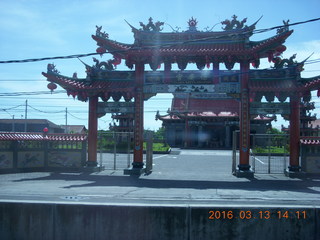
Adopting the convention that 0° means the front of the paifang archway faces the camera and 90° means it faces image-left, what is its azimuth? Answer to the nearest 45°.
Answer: approximately 0°

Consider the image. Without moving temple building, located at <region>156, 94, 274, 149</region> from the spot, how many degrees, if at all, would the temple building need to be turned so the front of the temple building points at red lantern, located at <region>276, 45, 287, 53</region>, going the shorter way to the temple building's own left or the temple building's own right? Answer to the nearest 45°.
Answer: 0° — it already faces it

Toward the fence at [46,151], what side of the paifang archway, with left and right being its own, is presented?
right

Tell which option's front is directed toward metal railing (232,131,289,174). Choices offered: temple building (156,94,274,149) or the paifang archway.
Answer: the temple building

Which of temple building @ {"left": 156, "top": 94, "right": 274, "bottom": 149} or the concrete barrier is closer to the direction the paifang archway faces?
the concrete barrier

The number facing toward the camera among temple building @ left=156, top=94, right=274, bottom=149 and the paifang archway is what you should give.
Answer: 2

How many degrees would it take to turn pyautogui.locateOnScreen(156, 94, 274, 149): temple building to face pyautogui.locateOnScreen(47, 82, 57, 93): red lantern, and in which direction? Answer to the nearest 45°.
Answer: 0° — it already faces it

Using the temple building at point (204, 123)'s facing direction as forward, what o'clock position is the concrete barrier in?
The concrete barrier is roughly at 12 o'clock from the temple building.

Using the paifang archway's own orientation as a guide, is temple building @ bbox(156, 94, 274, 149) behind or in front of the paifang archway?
behind

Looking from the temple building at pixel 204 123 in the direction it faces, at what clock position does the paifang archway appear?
The paifang archway is roughly at 12 o'clock from the temple building.

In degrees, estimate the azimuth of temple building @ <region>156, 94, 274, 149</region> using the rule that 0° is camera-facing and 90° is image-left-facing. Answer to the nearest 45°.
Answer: approximately 0°
